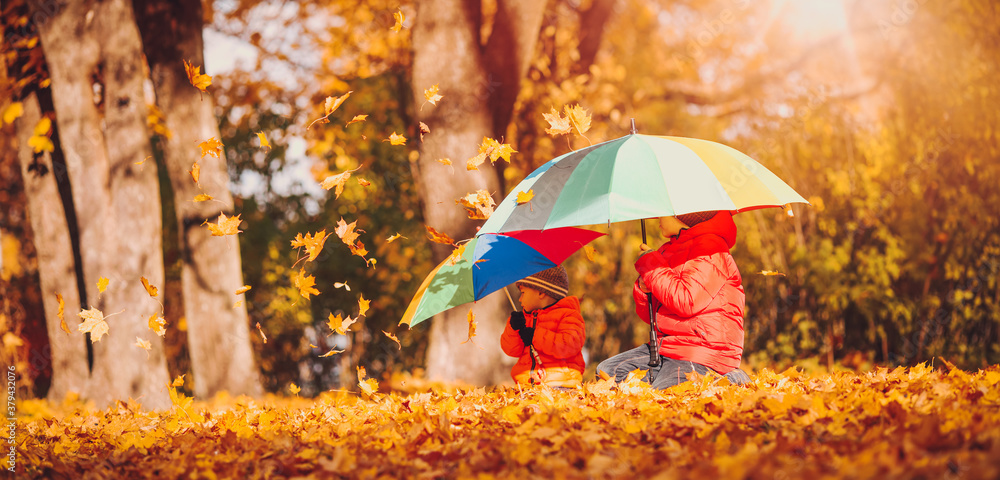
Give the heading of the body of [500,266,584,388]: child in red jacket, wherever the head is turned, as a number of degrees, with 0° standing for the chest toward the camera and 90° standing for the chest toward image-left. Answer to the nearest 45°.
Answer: approximately 45°

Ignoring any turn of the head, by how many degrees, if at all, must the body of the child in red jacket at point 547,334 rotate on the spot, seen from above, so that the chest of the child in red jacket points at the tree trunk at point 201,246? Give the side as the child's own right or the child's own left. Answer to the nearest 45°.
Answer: approximately 90° to the child's own right

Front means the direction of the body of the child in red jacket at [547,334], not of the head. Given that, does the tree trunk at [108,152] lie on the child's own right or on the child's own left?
on the child's own right
